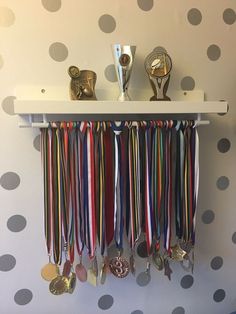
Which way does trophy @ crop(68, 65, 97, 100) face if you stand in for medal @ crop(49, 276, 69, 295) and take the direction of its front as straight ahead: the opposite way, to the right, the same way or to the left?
the same way

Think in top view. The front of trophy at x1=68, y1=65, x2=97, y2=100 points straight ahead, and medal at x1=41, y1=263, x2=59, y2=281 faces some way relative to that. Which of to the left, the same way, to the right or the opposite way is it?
the same way

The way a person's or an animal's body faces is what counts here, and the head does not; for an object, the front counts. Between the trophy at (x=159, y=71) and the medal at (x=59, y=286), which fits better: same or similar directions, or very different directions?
same or similar directions

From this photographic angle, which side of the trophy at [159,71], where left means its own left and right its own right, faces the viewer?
front

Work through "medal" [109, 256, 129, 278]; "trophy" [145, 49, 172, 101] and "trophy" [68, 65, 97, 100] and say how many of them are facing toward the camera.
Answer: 3

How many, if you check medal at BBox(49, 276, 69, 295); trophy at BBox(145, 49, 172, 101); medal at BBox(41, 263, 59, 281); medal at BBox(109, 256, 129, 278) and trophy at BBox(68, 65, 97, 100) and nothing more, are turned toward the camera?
5

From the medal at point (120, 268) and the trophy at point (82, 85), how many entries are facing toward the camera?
2

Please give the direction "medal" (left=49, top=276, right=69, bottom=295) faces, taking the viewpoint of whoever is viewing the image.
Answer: facing the viewer
